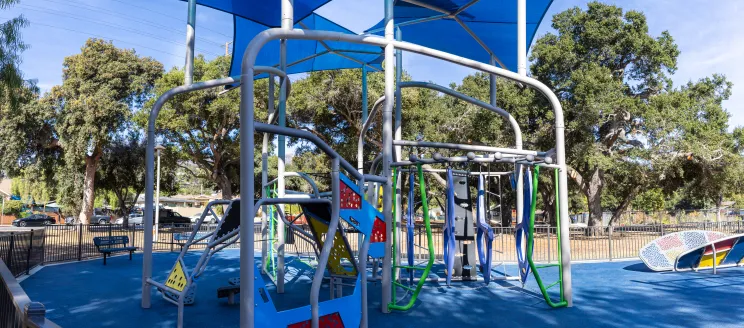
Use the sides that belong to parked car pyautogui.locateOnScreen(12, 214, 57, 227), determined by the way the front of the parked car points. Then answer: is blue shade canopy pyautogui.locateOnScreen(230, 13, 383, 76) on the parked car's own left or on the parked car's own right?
on the parked car's own left

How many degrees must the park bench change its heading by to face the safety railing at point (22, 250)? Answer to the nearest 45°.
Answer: approximately 90° to its right

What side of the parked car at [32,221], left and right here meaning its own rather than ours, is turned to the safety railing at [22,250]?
left

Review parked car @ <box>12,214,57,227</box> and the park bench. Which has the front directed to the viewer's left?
the parked car

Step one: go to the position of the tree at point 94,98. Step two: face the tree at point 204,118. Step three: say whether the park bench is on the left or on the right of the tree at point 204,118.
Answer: right

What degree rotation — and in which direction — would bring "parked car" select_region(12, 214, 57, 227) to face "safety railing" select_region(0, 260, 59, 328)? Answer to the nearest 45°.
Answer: approximately 90° to its left

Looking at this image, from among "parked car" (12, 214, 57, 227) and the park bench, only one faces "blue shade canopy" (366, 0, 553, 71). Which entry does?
the park bench

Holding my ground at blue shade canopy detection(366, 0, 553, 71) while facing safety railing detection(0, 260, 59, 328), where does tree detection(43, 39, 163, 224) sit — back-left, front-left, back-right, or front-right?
back-right

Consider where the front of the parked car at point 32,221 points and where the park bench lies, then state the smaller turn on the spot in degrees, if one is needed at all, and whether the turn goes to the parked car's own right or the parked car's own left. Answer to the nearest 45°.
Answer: approximately 90° to the parked car's own left

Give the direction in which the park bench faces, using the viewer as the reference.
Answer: facing the viewer and to the right of the viewer

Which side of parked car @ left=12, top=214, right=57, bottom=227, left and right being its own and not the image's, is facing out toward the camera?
left

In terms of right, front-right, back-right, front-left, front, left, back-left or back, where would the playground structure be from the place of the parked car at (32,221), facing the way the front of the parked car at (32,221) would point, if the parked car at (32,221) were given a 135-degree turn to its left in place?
front-right
